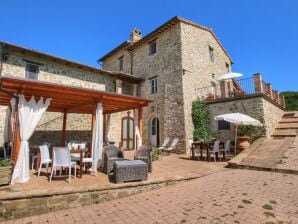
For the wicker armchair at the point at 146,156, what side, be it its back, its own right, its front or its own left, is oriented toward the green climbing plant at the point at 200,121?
back

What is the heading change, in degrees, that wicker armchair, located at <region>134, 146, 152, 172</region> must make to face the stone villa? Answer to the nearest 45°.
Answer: approximately 135° to its right

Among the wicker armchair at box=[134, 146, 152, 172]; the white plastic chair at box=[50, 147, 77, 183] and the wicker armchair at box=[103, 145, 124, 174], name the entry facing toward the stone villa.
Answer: the white plastic chair

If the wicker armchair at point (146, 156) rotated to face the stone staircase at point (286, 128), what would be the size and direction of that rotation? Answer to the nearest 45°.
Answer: approximately 180°

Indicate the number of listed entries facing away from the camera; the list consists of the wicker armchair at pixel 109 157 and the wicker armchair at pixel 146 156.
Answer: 0

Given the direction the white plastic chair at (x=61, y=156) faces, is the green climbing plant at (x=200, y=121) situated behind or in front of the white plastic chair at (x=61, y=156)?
in front

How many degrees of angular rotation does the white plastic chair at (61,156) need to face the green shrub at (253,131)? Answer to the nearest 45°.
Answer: approximately 45° to its right

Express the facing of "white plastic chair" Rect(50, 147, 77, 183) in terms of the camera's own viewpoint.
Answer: facing away from the viewer and to the right of the viewer

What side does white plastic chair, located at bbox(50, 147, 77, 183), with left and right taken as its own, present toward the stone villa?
front

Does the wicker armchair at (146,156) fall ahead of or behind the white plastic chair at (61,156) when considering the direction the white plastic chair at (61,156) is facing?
ahead

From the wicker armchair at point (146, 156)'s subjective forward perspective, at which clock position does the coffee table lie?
The coffee table is roughly at 11 o'clock from the wicker armchair.

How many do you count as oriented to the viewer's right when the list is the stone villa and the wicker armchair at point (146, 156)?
0
